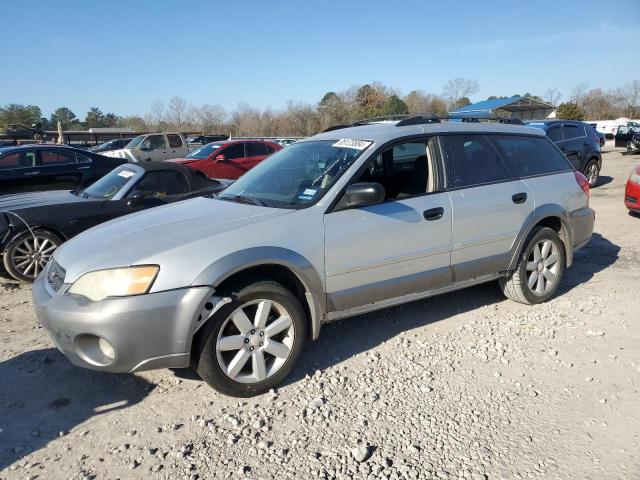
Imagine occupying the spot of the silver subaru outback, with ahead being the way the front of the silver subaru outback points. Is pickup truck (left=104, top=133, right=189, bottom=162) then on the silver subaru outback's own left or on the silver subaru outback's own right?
on the silver subaru outback's own right

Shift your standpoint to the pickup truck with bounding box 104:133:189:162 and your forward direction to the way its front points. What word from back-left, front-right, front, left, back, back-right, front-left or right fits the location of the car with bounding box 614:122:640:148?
back-left

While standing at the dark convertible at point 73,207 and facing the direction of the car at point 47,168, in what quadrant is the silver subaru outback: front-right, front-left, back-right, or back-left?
back-right

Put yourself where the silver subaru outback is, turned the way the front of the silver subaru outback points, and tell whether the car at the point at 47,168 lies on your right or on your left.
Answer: on your right

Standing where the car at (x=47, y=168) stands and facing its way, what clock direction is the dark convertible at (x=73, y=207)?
The dark convertible is roughly at 9 o'clock from the car.

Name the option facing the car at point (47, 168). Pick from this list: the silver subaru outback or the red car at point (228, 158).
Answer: the red car

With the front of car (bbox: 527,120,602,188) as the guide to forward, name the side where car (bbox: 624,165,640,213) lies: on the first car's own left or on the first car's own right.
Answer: on the first car's own left

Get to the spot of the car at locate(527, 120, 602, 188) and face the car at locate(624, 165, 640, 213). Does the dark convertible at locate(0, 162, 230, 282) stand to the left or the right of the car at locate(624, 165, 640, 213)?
right

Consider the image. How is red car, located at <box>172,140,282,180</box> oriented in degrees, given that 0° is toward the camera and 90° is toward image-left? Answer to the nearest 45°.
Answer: approximately 45°
